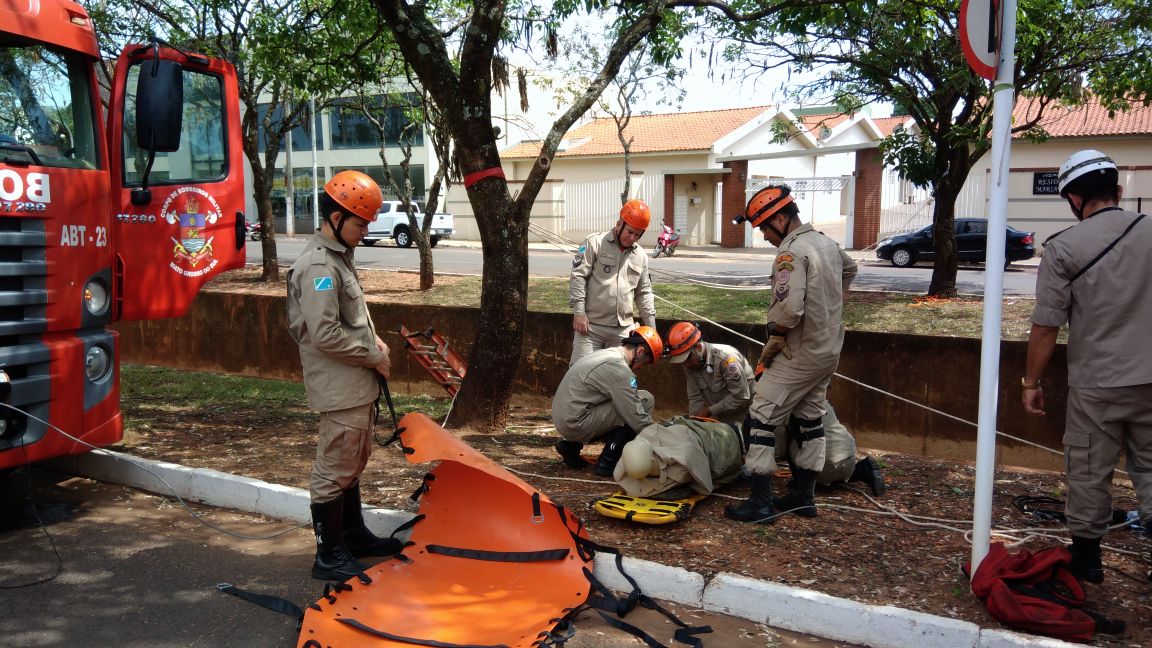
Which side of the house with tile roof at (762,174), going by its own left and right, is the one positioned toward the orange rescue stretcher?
front

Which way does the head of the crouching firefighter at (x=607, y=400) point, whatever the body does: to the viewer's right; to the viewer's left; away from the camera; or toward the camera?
to the viewer's right

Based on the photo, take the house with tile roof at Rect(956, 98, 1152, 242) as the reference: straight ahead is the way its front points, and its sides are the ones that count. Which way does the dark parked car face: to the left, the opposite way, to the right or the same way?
to the right

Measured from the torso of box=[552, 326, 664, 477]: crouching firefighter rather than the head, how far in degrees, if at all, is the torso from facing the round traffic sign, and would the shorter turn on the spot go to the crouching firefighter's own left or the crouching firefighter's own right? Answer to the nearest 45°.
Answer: approximately 45° to the crouching firefighter's own right

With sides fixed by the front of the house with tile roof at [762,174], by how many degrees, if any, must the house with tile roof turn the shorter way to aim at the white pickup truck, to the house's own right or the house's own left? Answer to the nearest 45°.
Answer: approximately 90° to the house's own right

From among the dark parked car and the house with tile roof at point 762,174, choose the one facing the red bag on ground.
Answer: the house with tile roof

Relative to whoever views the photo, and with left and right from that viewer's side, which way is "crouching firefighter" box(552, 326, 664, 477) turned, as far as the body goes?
facing to the right of the viewer

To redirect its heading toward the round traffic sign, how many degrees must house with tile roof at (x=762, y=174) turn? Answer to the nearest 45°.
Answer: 0° — it already faces it

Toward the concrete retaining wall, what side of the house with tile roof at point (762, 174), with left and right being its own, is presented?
front

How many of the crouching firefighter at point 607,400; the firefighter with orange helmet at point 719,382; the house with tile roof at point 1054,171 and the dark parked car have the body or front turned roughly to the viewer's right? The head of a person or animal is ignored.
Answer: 1

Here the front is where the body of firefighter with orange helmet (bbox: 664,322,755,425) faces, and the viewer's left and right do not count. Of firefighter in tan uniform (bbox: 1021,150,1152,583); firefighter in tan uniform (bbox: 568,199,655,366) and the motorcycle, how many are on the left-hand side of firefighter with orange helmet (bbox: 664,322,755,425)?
1

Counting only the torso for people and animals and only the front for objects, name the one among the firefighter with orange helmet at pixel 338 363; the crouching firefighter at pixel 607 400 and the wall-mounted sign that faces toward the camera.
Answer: the wall-mounted sign

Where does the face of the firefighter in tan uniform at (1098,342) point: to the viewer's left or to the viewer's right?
to the viewer's left

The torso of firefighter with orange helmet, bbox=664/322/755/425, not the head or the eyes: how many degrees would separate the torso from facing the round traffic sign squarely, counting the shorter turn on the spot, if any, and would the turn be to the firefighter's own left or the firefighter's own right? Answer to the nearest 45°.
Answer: approximately 90° to the firefighter's own left

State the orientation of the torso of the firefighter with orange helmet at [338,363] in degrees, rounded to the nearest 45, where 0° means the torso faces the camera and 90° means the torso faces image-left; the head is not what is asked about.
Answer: approximately 270°

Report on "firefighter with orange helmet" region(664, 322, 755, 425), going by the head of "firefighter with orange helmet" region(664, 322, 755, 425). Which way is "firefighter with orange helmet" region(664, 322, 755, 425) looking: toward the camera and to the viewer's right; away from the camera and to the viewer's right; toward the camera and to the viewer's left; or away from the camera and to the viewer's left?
toward the camera and to the viewer's left

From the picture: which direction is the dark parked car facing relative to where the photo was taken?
to the viewer's left

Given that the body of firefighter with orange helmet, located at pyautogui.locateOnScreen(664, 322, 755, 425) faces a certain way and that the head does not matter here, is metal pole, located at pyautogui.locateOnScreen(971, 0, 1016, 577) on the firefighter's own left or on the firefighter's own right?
on the firefighter's own left

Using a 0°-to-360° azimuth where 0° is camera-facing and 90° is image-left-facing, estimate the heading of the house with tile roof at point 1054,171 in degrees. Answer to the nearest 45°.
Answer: approximately 0°
